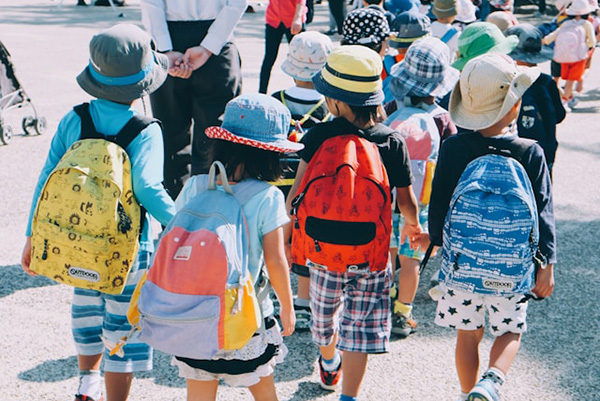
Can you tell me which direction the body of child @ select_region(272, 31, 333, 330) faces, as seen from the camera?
away from the camera

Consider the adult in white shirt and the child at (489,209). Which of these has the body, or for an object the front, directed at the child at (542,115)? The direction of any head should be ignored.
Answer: the child at (489,209)

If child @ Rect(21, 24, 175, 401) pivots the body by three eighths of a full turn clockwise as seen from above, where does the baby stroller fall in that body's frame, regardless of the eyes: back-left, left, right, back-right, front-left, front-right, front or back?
back-left

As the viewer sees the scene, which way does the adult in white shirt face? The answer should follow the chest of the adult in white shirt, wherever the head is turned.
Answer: away from the camera

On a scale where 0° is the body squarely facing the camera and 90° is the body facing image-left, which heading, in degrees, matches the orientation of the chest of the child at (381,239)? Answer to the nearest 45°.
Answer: approximately 180°

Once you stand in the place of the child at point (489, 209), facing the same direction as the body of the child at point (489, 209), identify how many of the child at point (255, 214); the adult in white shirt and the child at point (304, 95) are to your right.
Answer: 0

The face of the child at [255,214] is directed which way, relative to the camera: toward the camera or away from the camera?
away from the camera

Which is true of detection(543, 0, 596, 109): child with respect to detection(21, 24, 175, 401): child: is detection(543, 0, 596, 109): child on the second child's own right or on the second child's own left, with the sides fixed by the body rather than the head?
on the second child's own right

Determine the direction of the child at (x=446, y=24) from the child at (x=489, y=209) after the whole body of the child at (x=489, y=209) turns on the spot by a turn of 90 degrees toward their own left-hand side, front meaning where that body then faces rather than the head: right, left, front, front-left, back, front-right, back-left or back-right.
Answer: right

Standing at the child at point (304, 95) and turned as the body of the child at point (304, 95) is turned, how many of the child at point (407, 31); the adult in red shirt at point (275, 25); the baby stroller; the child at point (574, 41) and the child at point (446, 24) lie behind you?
0

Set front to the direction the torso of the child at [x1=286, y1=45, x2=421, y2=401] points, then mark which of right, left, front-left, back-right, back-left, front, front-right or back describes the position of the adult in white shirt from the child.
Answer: front-left

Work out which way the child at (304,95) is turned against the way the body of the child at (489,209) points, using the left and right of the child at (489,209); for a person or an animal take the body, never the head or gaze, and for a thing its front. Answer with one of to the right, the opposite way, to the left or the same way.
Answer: the same way

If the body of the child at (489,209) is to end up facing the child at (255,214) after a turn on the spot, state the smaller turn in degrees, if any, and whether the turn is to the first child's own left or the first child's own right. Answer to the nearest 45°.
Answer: approximately 135° to the first child's own left

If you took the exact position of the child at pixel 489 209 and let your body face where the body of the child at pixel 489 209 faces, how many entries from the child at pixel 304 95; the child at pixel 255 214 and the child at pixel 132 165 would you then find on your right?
0

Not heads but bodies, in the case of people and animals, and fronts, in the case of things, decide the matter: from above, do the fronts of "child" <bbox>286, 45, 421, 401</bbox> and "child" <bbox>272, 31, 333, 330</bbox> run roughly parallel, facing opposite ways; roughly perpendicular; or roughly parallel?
roughly parallel

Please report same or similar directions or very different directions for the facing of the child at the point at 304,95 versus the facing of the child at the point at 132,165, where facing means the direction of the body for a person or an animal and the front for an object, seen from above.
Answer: same or similar directions

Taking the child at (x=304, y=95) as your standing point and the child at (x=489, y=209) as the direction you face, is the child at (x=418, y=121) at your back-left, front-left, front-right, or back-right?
front-left

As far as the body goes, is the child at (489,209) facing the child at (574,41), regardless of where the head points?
yes
